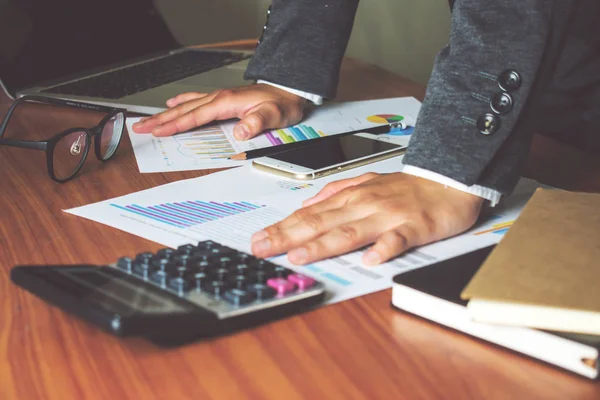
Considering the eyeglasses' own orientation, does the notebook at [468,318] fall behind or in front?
in front

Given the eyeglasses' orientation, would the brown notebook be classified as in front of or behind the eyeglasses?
in front

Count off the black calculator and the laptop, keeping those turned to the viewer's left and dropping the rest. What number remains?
0

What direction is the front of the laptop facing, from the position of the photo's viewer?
facing the viewer and to the right of the viewer

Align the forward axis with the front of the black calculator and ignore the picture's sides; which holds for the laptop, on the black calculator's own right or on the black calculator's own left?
on the black calculator's own left

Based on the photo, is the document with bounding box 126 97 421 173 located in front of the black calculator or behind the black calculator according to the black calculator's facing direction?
in front

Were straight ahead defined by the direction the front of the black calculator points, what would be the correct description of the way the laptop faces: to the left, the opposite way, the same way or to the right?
to the right

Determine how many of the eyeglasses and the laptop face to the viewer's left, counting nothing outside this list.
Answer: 0

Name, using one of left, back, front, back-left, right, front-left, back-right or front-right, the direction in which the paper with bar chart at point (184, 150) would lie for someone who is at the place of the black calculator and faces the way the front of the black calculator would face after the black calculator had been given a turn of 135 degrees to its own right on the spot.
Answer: back

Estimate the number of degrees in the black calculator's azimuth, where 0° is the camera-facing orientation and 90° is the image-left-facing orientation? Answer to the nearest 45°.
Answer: approximately 225°

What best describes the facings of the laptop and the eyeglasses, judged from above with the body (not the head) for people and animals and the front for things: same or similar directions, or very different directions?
same or similar directions

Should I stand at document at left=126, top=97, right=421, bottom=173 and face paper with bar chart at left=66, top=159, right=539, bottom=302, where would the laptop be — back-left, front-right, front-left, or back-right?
back-right

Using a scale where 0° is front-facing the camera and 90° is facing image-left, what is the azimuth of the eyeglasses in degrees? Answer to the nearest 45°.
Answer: approximately 315°
